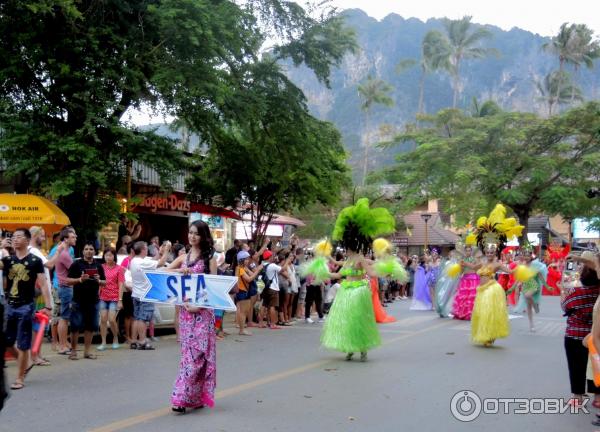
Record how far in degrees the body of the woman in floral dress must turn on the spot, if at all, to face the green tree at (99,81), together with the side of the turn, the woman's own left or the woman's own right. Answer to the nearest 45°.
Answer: approximately 135° to the woman's own right

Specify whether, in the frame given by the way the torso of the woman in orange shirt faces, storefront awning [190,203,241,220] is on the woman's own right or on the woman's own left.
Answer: on the woman's own left

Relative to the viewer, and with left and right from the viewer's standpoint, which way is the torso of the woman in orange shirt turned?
facing to the right of the viewer

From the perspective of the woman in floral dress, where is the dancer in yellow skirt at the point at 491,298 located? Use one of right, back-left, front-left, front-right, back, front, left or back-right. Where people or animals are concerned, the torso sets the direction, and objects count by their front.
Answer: back

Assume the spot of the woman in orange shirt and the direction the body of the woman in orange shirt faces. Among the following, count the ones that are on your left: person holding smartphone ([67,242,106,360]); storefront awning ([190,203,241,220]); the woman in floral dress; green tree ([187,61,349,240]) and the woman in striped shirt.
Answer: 2

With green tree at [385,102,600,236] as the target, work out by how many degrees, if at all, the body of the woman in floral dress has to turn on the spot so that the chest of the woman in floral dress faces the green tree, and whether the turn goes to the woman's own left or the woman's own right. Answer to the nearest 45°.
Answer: approximately 180°

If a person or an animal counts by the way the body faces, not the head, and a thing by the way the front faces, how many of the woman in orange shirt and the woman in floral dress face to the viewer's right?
1

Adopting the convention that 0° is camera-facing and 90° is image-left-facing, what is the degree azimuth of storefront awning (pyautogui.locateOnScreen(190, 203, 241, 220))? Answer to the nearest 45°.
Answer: approximately 315°

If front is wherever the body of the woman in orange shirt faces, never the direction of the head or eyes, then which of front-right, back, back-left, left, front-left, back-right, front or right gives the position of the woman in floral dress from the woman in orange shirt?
right

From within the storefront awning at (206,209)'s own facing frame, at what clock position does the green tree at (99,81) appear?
The green tree is roughly at 2 o'clock from the storefront awning.

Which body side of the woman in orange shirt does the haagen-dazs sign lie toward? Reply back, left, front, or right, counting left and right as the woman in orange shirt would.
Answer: left

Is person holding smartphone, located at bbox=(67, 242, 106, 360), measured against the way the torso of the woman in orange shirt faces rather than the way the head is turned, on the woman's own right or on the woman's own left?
on the woman's own right
